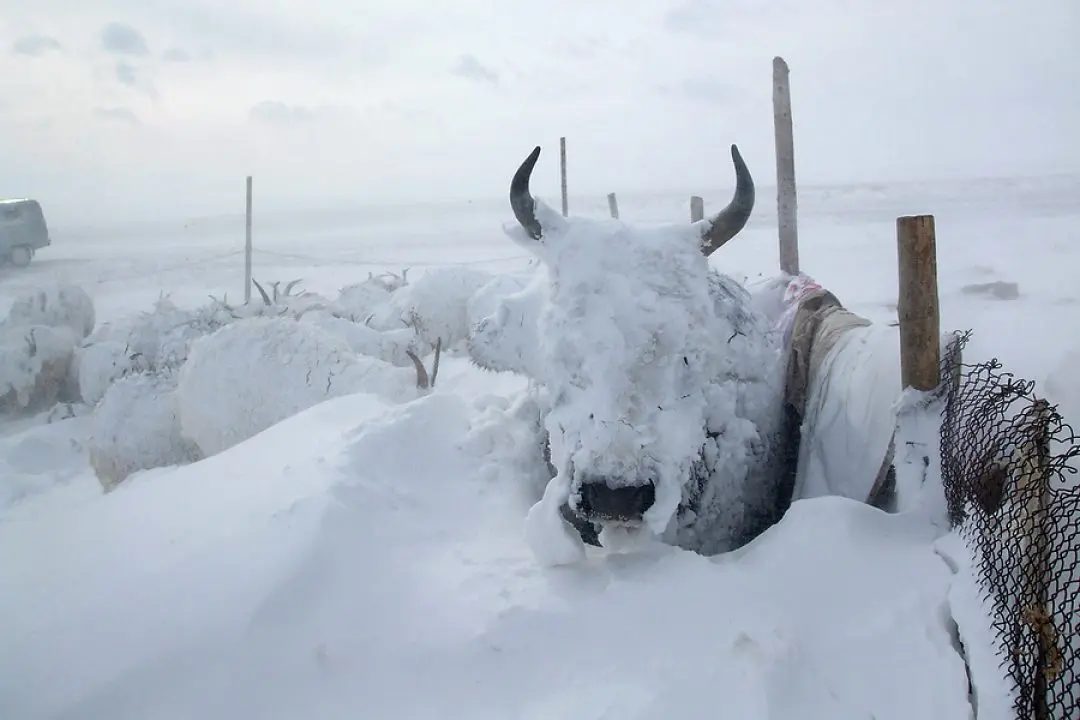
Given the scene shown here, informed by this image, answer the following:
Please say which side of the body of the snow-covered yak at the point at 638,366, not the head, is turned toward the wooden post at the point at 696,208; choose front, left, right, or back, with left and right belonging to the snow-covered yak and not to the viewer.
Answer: back

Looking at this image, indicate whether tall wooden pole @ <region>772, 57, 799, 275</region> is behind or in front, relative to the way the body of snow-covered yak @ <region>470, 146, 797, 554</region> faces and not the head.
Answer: behind

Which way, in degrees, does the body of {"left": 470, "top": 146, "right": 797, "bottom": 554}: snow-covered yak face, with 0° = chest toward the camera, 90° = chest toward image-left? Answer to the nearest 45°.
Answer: approximately 0°

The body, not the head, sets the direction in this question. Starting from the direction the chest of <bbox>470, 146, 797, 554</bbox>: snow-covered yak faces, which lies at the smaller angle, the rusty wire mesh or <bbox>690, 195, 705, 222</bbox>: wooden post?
the rusty wire mesh
